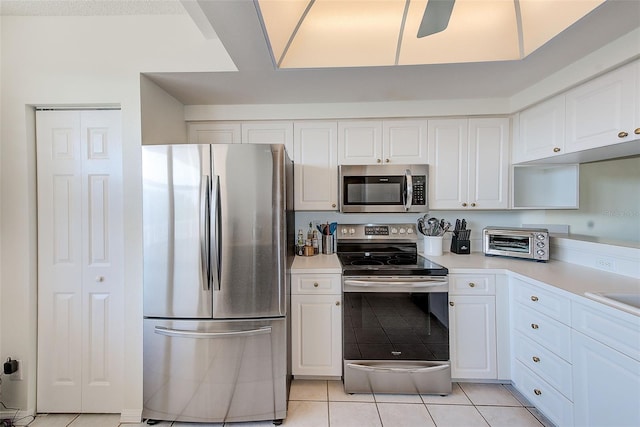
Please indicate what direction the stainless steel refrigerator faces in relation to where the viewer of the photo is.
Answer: facing the viewer

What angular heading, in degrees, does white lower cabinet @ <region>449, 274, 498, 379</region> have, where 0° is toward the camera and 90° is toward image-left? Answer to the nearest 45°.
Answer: approximately 0°

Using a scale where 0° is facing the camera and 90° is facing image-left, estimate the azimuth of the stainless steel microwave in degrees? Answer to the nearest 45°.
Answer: approximately 0°

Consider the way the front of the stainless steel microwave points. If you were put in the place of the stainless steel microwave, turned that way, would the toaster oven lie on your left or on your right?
on your left
